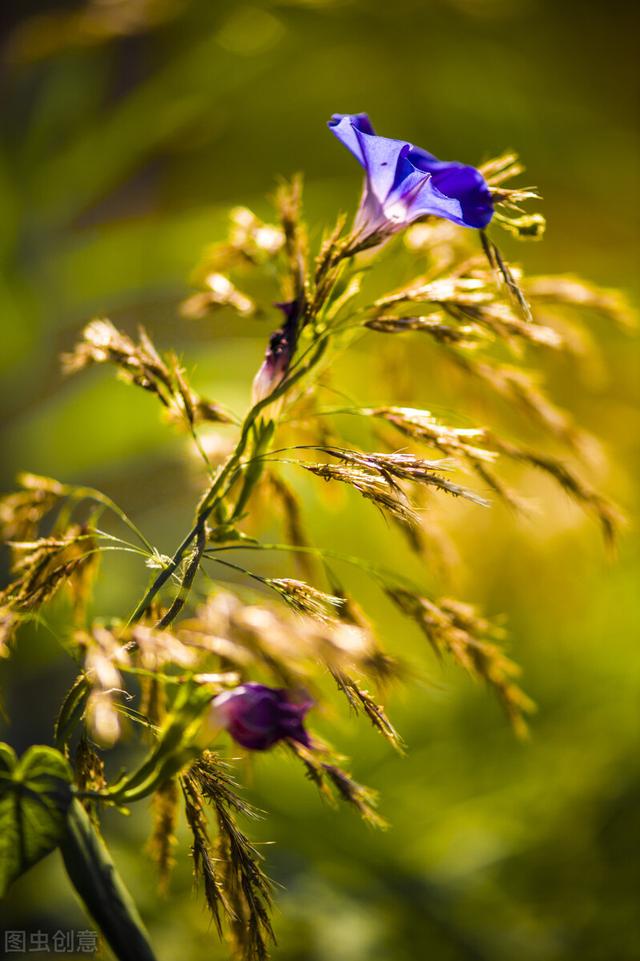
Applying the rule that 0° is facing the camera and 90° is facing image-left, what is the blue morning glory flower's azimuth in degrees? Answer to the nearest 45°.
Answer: approximately 270°
